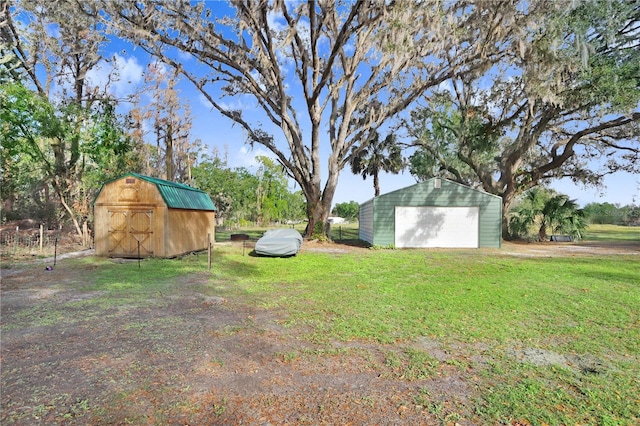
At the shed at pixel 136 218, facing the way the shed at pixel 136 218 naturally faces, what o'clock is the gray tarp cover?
The gray tarp cover is roughly at 8 o'clock from the shed.

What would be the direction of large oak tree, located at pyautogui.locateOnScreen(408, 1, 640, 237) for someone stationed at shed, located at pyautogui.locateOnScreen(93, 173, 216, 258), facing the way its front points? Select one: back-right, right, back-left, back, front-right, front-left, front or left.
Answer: back-left

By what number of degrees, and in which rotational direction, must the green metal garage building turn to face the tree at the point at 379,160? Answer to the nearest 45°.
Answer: approximately 135° to its right

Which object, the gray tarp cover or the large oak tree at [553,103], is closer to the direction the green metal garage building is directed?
the gray tarp cover

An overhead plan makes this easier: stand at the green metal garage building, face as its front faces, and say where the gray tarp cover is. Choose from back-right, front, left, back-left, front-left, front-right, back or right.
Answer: front-right

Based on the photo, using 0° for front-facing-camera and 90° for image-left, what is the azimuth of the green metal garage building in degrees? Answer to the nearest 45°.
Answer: approximately 0°

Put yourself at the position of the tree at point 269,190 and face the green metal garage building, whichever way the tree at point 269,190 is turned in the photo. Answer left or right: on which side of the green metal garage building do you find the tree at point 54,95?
right

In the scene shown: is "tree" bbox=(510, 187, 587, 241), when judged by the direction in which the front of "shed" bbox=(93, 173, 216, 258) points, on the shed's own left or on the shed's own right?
on the shed's own left

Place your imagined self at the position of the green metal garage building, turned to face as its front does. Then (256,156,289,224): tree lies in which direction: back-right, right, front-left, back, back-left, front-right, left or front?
back-right

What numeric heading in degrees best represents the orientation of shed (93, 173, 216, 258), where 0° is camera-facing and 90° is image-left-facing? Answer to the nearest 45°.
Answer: approximately 45°

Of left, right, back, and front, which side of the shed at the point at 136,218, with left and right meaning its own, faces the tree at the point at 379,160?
back

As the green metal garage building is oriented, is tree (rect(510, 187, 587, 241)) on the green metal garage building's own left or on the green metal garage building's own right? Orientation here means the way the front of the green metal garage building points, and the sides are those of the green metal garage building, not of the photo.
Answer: on the green metal garage building's own left
